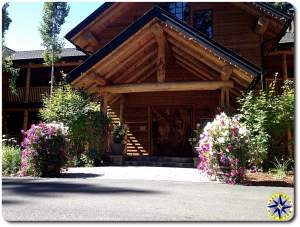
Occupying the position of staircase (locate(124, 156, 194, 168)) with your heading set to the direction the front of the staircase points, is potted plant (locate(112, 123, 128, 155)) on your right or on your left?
on your right

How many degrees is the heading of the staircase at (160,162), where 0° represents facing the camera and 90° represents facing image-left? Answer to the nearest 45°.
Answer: approximately 0°

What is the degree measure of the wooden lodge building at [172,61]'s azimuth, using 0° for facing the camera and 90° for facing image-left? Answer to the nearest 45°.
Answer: approximately 0°

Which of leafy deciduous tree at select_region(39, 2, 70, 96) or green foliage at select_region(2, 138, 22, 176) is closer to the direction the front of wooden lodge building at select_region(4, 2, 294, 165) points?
the green foliage

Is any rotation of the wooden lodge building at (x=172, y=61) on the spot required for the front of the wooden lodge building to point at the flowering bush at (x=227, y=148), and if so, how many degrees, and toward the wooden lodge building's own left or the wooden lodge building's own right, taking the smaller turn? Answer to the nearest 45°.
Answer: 0° — it already faces it

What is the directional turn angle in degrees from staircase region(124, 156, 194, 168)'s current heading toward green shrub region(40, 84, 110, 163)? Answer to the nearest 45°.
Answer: approximately 90° to its right

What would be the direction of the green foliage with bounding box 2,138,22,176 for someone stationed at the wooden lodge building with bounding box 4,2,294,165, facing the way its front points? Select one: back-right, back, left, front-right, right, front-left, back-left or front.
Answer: front-right

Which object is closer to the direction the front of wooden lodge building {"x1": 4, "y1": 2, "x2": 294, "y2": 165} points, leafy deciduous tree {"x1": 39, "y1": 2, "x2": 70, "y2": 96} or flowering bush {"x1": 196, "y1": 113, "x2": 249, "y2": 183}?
the flowering bush
